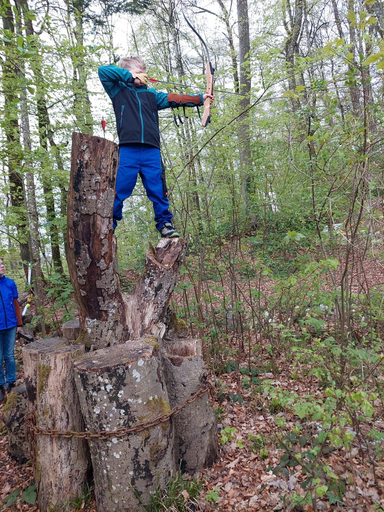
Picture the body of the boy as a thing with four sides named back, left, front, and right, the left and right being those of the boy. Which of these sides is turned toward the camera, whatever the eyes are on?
front
